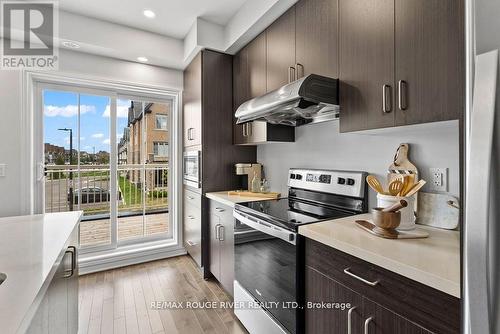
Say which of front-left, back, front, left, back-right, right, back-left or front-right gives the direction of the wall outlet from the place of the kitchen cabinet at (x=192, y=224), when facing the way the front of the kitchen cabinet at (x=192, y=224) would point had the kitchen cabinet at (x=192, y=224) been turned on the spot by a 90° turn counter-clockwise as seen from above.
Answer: front-left

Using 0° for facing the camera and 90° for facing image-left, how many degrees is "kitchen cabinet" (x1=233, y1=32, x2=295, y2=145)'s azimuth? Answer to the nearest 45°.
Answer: approximately 45°

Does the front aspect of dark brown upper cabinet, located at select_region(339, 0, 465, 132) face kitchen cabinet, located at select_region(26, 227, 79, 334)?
yes

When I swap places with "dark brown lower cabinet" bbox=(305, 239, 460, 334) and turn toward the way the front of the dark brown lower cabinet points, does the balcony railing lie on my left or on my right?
on my right

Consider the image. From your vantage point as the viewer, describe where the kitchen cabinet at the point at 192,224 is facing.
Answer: facing to the left of the viewer

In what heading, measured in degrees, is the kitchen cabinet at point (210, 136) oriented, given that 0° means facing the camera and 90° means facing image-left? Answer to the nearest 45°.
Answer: approximately 90°

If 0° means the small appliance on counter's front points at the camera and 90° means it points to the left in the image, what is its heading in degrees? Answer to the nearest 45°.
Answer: approximately 45°

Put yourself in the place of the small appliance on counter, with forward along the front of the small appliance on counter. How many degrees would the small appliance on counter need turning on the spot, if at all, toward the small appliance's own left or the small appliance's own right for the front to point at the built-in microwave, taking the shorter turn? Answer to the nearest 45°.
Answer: approximately 45° to the small appliance's own right
